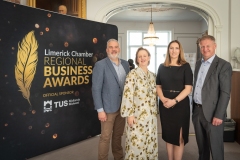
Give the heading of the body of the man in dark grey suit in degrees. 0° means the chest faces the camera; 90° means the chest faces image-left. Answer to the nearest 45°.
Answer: approximately 45°

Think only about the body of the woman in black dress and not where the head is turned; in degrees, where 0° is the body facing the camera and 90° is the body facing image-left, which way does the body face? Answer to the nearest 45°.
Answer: approximately 0°

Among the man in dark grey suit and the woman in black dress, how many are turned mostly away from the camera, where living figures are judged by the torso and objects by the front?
0
